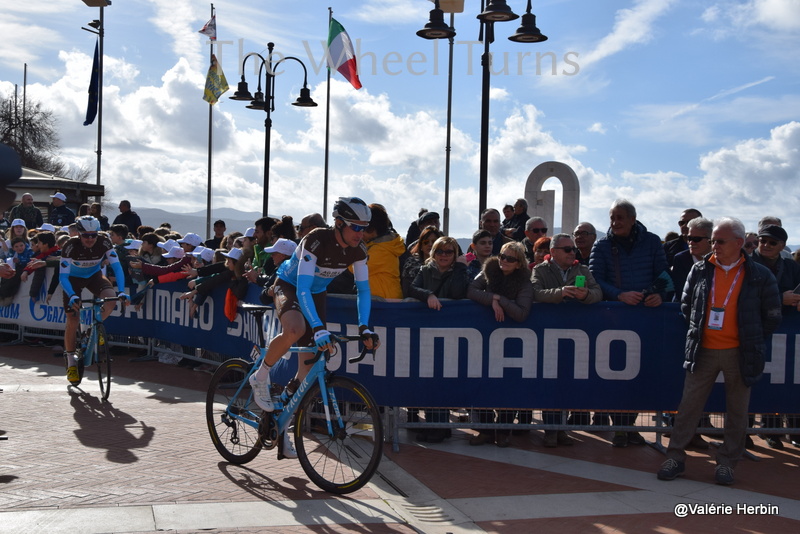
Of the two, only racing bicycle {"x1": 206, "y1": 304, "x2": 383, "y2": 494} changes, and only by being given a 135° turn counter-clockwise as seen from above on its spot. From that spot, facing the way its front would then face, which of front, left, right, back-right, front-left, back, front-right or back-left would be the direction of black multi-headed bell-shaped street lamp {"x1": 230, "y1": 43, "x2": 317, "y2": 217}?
front

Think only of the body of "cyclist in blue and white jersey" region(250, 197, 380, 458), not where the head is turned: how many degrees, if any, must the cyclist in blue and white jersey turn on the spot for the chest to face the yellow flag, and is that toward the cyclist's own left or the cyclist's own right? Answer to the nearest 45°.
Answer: approximately 135° to the cyclist's own left

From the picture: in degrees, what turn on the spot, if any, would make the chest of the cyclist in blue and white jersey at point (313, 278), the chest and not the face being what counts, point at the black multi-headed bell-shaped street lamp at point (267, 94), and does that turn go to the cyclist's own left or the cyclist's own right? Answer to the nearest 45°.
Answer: approximately 135° to the cyclist's own left

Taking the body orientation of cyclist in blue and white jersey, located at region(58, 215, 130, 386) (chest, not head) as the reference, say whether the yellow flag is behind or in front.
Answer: behind

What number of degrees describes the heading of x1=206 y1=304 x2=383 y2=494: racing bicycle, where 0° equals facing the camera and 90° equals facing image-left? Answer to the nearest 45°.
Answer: approximately 315°

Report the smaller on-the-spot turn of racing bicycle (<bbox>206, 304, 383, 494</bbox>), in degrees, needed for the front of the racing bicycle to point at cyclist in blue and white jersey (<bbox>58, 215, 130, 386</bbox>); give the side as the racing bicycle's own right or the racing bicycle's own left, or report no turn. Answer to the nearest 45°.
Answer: approximately 180°

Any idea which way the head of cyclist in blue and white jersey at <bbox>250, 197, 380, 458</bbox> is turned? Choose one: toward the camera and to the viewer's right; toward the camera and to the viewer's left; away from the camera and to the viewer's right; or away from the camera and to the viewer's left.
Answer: toward the camera and to the viewer's right

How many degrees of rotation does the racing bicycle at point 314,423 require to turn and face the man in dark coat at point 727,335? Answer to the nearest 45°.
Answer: approximately 45° to its left

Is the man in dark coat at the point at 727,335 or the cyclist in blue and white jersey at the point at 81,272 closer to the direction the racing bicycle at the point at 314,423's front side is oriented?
the man in dark coat

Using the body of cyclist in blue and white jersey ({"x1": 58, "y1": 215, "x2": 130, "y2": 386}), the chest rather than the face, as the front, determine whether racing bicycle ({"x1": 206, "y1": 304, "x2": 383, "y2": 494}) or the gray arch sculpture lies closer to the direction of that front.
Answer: the racing bicycle

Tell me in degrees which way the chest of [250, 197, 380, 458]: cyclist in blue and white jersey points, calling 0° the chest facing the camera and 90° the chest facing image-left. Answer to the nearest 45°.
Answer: approximately 315°

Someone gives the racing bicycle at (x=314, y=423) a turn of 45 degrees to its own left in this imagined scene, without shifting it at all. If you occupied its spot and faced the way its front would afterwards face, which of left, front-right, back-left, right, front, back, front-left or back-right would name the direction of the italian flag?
left

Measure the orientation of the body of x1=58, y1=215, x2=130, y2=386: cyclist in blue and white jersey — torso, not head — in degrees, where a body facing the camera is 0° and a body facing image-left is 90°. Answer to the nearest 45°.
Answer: approximately 0°
